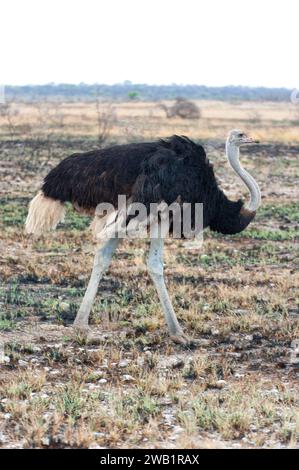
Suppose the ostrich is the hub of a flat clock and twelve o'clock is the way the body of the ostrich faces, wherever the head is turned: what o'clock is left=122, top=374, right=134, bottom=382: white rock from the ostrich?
The white rock is roughly at 3 o'clock from the ostrich.

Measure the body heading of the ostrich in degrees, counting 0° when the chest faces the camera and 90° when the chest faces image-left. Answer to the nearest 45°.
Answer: approximately 270°
